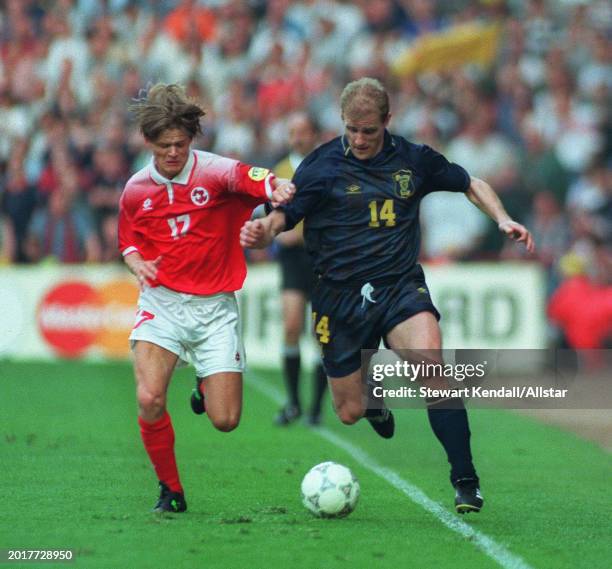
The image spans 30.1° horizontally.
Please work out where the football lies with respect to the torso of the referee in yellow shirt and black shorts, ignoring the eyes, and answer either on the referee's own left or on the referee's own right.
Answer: on the referee's own left

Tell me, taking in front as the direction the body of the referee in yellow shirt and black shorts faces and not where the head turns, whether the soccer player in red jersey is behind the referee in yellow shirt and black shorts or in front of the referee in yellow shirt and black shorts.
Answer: in front

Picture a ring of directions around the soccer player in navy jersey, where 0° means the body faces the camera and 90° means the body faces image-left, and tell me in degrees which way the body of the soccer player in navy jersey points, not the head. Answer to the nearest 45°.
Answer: approximately 0°

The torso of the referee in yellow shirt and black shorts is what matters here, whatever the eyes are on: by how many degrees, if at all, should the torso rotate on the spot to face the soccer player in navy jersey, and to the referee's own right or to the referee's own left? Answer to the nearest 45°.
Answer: approximately 45° to the referee's own left

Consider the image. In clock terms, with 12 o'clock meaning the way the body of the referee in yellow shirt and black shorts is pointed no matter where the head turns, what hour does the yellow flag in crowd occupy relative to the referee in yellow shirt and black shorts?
The yellow flag in crowd is roughly at 5 o'clock from the referee in yellow shirt and black shorts.

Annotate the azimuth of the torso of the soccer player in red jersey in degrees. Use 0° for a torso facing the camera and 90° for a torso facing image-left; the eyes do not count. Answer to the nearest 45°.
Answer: approximately 0°

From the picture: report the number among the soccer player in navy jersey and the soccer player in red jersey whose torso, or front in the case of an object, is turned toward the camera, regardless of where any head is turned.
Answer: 2

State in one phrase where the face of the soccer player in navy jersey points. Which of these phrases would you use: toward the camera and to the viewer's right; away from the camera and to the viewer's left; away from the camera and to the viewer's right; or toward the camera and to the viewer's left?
toward the camera and to the viewer's left

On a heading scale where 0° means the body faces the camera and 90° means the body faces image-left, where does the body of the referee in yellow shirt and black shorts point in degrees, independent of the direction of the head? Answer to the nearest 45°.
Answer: approximately 45°

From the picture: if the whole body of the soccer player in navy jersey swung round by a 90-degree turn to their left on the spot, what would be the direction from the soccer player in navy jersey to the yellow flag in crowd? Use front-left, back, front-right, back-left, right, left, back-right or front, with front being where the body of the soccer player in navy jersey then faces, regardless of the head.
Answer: left

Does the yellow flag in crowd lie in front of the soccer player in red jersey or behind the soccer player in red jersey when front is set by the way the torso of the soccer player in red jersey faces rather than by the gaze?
behind

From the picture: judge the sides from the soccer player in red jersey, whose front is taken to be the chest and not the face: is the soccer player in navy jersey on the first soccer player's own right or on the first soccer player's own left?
on the first soccer player's own left
